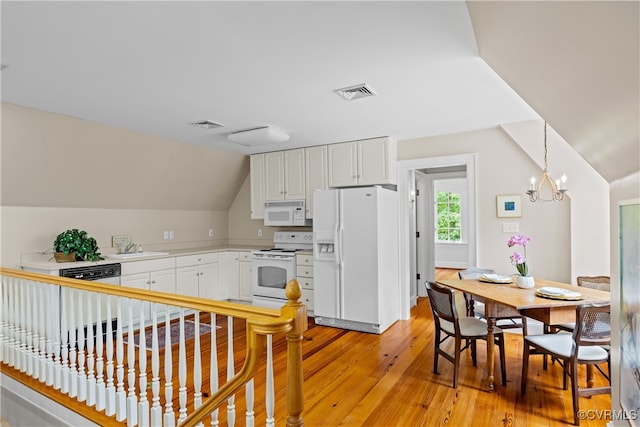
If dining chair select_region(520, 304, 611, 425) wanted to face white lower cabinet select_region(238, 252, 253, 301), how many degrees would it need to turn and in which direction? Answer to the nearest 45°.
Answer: approximately 45° to its left

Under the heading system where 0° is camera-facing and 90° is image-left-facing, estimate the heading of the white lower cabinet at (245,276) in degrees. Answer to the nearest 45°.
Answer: approximately 0°

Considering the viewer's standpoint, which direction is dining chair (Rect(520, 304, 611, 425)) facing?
facing away from the viewer and to the left of the viewer

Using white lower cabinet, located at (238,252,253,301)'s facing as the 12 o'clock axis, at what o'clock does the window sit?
The window is roughly at 8 o'clock from the white lower cabinet.

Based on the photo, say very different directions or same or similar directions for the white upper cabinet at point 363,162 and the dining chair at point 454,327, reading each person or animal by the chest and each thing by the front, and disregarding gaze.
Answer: very different directions

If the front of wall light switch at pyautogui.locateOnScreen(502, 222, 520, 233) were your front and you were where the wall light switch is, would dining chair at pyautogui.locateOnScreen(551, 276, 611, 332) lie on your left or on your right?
on your left

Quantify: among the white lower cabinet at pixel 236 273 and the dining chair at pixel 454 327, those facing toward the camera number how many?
1
